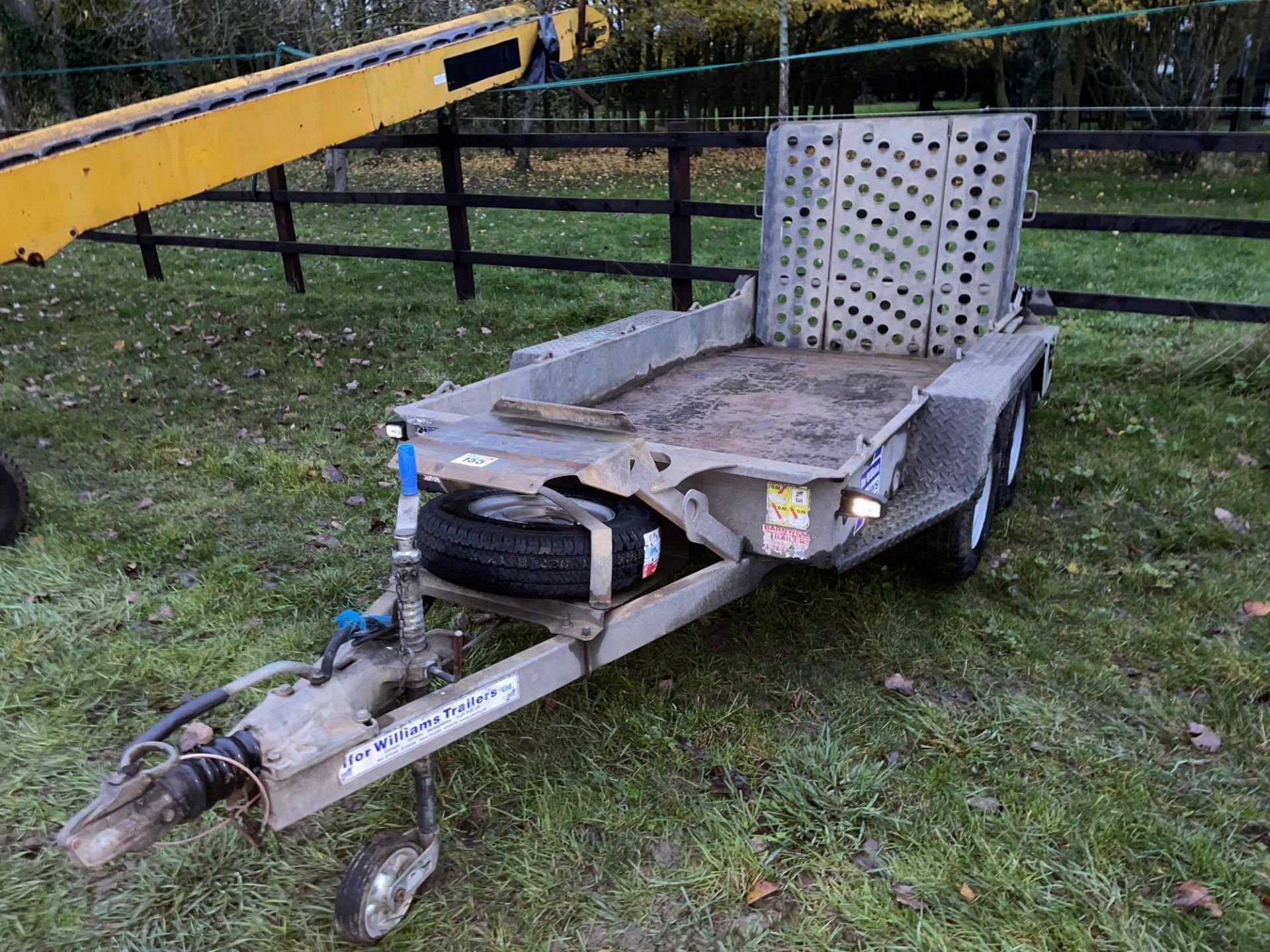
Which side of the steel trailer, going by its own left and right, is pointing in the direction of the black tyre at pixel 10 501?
right

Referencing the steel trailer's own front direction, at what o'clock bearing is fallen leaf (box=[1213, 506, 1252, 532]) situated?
The fallen leaf is roughly at 7 o'clock from the steel trailer.

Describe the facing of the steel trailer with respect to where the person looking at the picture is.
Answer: facing the viewer and to the left of the viewer

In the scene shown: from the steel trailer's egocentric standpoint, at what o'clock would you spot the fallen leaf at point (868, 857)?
The fallen leaf is roughly at 10 o'clock from the steel trailer.

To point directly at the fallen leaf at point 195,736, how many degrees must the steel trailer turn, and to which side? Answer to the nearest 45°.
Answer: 0° — it already faces it

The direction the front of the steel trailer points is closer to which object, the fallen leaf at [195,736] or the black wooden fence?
the fallen leaf

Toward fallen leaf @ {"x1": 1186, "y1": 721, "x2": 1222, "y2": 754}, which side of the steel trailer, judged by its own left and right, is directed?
left

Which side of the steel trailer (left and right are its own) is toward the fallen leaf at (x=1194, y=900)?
left
